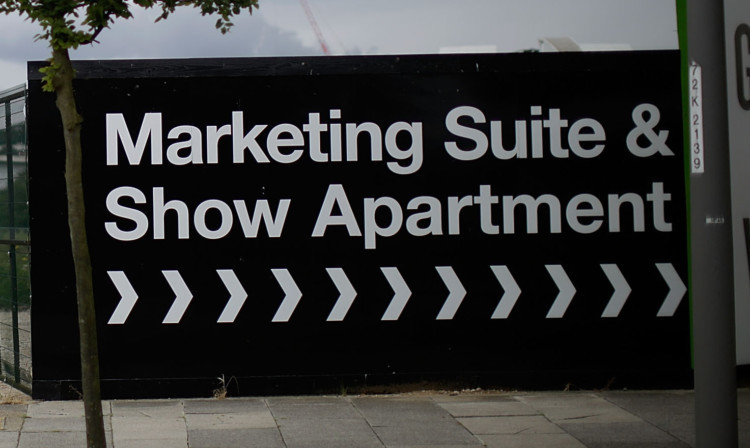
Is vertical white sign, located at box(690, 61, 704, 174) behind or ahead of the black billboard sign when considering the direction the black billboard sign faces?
ahead

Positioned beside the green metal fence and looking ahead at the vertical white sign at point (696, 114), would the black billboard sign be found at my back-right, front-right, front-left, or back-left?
front-left

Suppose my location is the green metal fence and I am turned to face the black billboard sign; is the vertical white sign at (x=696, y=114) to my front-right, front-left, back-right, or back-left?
front-right

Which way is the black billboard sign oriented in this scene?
toward the camera

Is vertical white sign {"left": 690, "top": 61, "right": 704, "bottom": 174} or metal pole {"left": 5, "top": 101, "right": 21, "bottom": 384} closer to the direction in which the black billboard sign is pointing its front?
the vertical white sign

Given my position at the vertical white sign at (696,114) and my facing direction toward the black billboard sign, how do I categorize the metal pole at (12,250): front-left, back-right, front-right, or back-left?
front-left

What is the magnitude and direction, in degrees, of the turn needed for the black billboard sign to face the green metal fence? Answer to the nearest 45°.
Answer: approximately 90° to its right

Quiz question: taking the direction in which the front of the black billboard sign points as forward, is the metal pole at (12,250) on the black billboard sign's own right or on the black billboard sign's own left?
on the black billboard sign's own right
